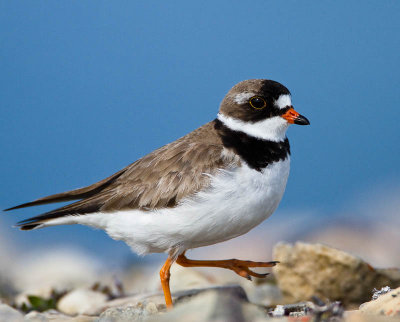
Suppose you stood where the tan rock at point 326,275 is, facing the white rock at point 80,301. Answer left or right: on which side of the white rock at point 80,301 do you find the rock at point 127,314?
left

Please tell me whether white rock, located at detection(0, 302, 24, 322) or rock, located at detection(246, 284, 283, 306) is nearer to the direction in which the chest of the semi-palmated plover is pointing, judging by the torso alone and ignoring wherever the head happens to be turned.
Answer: the rock

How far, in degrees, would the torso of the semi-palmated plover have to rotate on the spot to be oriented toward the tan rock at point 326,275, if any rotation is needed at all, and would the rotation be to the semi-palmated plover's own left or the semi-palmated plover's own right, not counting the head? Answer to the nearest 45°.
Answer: approximately 45° to the semi-palmated plover's own left

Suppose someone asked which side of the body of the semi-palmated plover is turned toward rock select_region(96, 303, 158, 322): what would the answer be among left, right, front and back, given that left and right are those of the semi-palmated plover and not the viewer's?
right

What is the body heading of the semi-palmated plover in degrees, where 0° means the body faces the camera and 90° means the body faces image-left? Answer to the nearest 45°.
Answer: approximately 270°

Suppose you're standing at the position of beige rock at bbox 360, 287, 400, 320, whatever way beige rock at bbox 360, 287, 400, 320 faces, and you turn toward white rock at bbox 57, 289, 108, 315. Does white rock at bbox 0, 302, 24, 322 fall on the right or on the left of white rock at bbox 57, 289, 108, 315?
left
